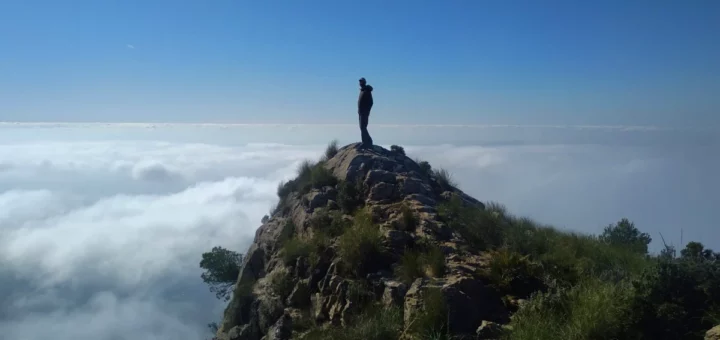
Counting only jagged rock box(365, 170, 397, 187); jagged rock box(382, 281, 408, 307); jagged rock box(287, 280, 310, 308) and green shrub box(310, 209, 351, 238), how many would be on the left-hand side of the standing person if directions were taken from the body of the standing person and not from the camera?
4

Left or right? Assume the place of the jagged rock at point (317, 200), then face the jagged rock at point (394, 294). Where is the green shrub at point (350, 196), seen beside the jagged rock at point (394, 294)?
left

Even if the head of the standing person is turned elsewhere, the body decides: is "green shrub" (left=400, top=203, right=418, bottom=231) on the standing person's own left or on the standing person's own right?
on the standing person's own left

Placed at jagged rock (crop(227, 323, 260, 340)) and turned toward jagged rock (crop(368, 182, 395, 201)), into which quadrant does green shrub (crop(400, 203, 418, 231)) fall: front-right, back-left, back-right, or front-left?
front-right

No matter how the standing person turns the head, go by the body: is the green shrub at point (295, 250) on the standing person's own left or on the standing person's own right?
on the standing person's own left

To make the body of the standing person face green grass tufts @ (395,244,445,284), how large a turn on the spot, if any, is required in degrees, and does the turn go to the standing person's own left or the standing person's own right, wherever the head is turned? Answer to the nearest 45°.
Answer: approximately 90° to the standing person's own left
